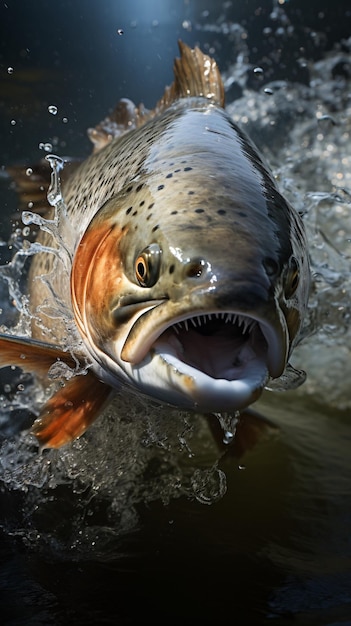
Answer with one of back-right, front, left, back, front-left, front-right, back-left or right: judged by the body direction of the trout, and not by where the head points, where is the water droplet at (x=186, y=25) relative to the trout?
back-left

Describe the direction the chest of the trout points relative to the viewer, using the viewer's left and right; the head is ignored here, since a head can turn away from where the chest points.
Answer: facing the viewer and to the right of the viewer
